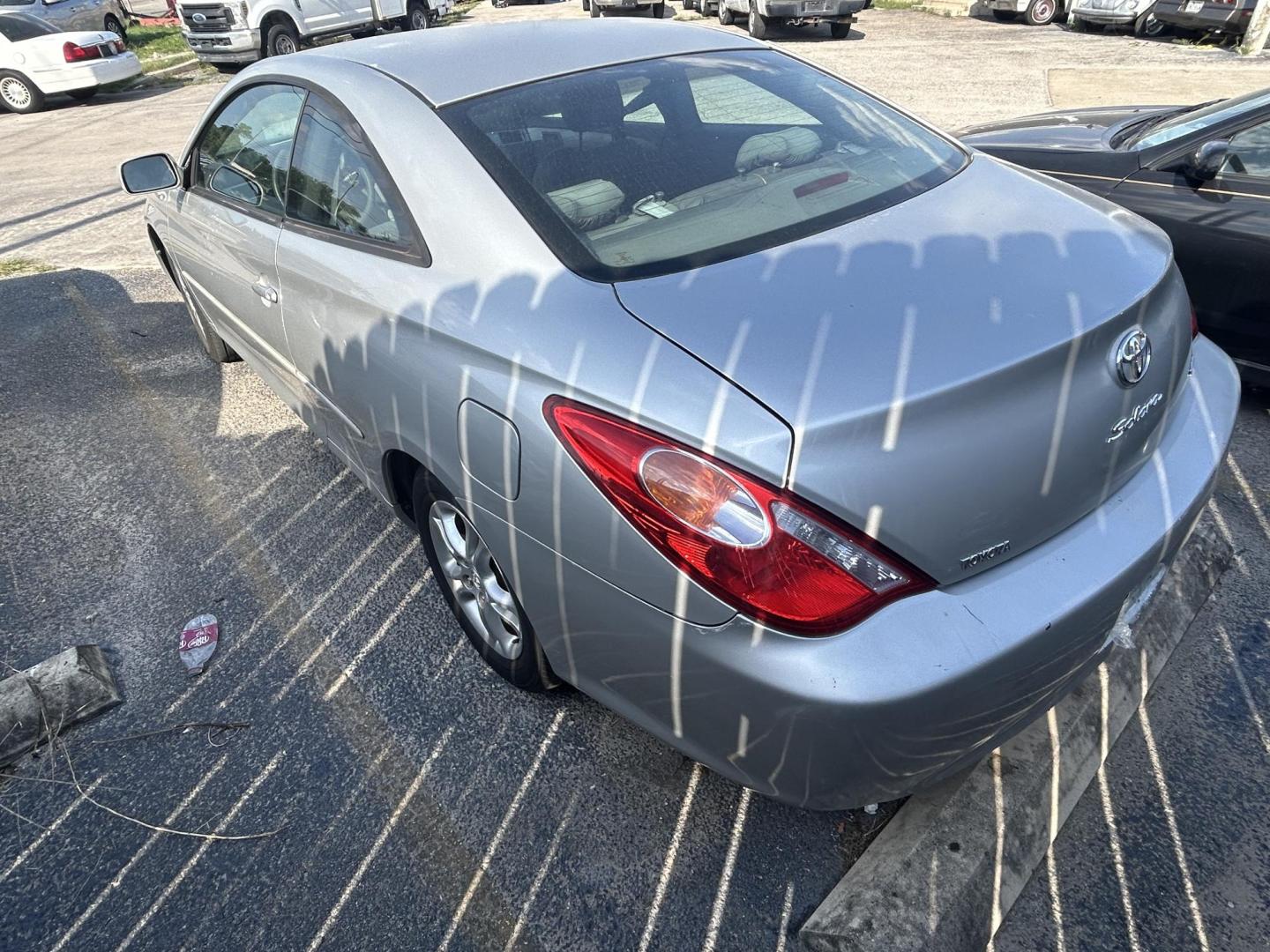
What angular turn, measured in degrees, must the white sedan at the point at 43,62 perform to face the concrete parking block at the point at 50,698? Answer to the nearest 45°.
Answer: approximately 135° to its left

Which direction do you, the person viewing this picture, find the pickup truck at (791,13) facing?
facing away from the viewer and to the left of the viewer

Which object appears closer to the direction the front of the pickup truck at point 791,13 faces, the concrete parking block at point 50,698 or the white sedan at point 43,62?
the white sedan

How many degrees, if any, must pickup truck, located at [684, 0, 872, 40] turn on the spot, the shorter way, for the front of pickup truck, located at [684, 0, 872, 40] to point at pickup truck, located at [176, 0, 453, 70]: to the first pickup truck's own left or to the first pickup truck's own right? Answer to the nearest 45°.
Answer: approximately 45° to the first pickup truck's own left

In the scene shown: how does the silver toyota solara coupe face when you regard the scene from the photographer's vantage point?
facing away from the viewer and to the left of the viewer

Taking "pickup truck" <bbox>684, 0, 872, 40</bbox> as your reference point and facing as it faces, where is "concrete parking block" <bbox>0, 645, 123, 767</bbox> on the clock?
The concrete parking block is roughly at 6 o'clock from the pickup truck.

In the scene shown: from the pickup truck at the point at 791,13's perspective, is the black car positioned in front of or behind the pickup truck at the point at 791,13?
behind

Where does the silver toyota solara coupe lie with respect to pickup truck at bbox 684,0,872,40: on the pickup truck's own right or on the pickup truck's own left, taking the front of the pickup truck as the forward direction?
on the pickup truck's own left

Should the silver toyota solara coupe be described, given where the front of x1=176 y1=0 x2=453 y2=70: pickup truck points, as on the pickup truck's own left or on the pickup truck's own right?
on the pickup truck's own left

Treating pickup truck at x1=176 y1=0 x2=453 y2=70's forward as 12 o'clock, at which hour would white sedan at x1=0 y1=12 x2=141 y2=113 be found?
The white sedan is roughly at 1 o'clock from the pickup truck.

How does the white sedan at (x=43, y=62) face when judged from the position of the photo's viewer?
facing away from the viewer and to the left of the viewer

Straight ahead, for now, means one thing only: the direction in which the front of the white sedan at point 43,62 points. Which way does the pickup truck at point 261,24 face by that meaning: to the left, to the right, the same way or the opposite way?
to the left

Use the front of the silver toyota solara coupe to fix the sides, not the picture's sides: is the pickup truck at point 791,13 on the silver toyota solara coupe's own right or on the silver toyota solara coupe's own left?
on the silver toyota solara coupe's own right

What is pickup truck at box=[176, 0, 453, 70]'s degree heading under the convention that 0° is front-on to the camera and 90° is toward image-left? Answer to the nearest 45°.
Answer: approximately 45°
